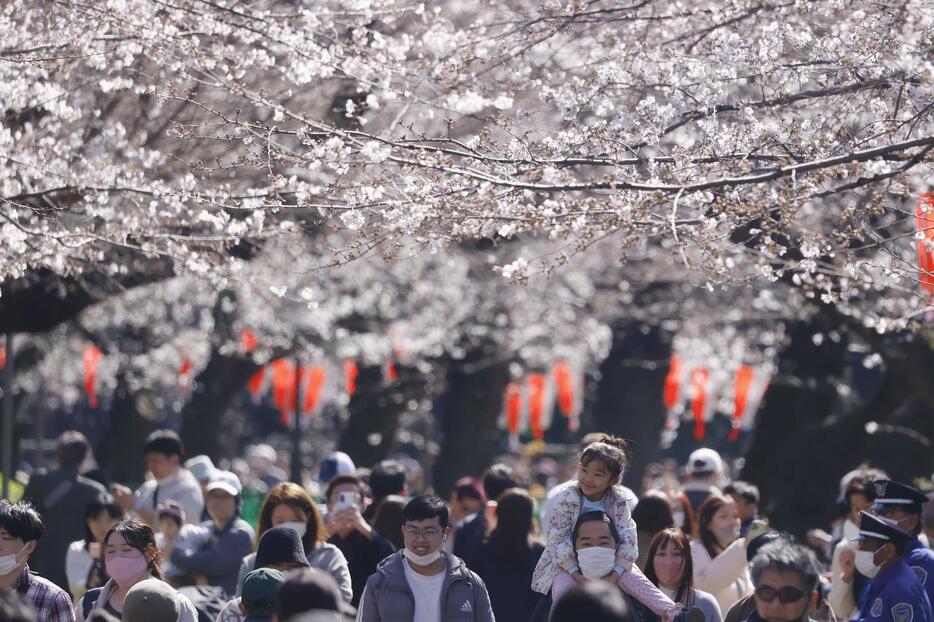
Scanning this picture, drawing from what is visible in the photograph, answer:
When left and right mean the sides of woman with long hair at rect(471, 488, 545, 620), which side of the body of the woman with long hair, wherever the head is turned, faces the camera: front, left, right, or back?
back

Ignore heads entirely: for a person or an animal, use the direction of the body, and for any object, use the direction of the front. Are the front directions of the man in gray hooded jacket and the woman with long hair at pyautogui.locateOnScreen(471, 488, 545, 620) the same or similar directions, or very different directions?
very different directions

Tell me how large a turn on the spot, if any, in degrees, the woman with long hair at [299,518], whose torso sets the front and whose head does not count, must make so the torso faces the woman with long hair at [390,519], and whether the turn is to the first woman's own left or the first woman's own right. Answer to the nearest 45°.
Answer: approximately 135° to the first woman's own left

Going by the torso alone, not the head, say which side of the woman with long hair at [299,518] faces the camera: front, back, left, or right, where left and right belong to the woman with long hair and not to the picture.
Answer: front

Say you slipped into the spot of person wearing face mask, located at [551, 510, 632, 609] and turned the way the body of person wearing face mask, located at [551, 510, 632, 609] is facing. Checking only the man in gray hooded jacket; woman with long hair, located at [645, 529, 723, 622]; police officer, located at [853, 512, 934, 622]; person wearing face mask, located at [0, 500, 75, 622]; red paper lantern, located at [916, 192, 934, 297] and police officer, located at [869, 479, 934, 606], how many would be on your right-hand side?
2

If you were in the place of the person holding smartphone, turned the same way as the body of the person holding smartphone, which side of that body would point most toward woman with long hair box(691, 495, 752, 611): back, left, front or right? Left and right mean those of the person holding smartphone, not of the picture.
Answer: left

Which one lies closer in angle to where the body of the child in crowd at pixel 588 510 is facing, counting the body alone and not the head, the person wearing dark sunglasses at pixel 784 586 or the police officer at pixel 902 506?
the person wearing dark sunglasses

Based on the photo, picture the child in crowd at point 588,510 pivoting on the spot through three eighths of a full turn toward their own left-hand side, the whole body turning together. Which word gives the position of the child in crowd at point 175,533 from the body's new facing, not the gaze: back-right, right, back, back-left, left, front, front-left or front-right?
left

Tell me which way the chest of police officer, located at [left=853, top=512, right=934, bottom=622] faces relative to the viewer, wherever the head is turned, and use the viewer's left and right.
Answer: facing to the left of the viewer

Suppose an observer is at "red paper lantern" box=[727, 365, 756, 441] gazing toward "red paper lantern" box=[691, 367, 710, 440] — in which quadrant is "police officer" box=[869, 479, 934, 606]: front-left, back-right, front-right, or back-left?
back-left

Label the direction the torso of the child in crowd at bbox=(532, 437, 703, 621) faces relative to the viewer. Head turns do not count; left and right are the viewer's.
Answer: facing the viewer

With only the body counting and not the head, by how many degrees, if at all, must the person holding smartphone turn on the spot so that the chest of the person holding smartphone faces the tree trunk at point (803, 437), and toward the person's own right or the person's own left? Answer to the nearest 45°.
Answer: approximately 135° to the person's own left

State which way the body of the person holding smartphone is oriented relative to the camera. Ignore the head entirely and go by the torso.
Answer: toward the camera
